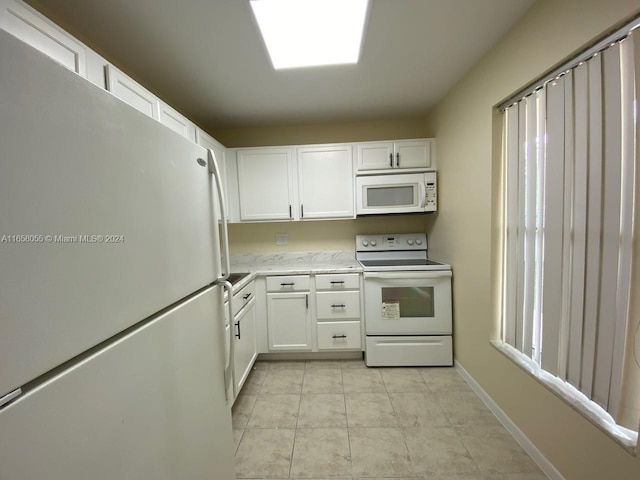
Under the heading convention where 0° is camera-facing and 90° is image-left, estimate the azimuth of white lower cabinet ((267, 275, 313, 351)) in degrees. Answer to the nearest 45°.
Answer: approximately 0°

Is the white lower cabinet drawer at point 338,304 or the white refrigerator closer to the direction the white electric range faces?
the white refrigerator

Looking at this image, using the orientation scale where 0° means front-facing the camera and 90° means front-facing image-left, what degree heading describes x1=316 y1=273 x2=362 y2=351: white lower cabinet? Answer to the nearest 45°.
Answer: approximately 0°

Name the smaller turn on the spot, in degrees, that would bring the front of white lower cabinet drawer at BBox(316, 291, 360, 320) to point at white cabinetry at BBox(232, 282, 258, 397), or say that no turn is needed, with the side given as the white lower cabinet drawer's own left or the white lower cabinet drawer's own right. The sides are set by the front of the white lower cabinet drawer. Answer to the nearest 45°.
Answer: approximately 45° to the white lower cabinet drawer's own right

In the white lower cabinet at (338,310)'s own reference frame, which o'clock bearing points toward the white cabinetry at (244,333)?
The white cabinetry is roughly at 2 o'clock from the white lower cabinet.

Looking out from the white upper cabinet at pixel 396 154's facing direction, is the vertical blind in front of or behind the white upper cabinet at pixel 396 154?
in front

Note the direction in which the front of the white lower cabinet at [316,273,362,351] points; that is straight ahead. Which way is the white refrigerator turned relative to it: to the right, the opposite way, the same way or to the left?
to the left

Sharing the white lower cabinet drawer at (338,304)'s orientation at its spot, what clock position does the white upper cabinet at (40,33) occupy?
The white upper cabinet is roughly at 1 o'clock from the white lower cabinet drawer.
